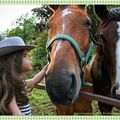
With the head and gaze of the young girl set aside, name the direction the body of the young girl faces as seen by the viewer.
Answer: to the viewer's right

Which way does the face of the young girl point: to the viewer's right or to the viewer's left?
to the viewer's right
